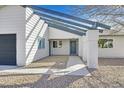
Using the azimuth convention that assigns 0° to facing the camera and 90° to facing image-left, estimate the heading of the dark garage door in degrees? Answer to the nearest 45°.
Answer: approximately 0°
